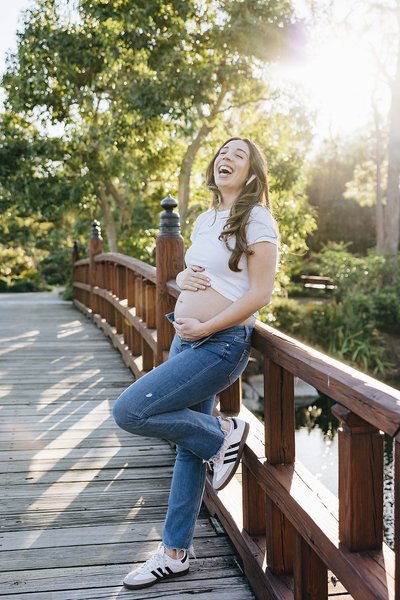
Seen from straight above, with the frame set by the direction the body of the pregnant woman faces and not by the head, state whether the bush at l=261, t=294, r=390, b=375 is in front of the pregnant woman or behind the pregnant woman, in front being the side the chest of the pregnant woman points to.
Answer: behind

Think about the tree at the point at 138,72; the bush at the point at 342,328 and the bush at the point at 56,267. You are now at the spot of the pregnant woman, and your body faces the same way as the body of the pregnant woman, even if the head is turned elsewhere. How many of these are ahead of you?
0

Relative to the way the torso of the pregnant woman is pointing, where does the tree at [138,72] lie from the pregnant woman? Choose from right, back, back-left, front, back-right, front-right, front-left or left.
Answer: back-right

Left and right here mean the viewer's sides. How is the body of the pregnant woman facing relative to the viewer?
facing the viewer and to the left of the viewer

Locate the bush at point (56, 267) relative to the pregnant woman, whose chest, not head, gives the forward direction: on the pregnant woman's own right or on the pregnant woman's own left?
on the pregnant woman's own right

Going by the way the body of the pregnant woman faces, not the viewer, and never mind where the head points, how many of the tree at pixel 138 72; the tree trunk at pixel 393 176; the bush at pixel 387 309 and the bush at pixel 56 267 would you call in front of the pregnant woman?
0

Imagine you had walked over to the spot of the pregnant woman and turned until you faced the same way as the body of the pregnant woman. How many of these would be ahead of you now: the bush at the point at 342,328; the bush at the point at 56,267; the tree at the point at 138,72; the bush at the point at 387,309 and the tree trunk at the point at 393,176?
0

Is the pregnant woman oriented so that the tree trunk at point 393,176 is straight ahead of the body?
no
